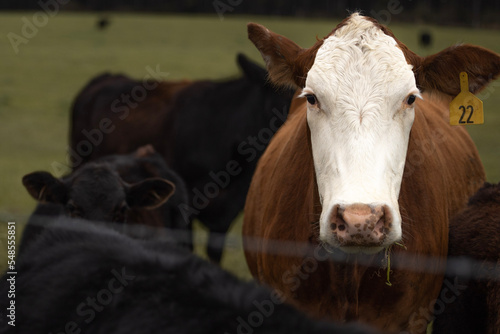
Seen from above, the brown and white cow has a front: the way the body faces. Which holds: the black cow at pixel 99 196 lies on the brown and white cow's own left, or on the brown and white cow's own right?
on the brown and white cow's own right

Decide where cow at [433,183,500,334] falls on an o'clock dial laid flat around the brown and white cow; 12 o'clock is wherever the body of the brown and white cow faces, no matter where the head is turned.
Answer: The cow is roughly at 9 o'clock from the brown and white cow.

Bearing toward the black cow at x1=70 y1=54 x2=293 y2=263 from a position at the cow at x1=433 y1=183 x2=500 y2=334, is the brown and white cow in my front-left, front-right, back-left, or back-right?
front-left

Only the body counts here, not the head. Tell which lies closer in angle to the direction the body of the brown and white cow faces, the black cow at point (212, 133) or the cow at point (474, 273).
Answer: the cow

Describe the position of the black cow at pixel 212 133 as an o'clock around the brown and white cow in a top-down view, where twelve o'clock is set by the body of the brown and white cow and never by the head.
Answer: The black cow is roughly at 5 o'clock from the brown and white cow.

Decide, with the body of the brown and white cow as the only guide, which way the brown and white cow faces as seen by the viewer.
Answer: toward the camera

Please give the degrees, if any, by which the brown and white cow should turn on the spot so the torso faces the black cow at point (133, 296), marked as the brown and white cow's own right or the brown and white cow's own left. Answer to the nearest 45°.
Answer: approximately 45° to the brown and white cow's own right
